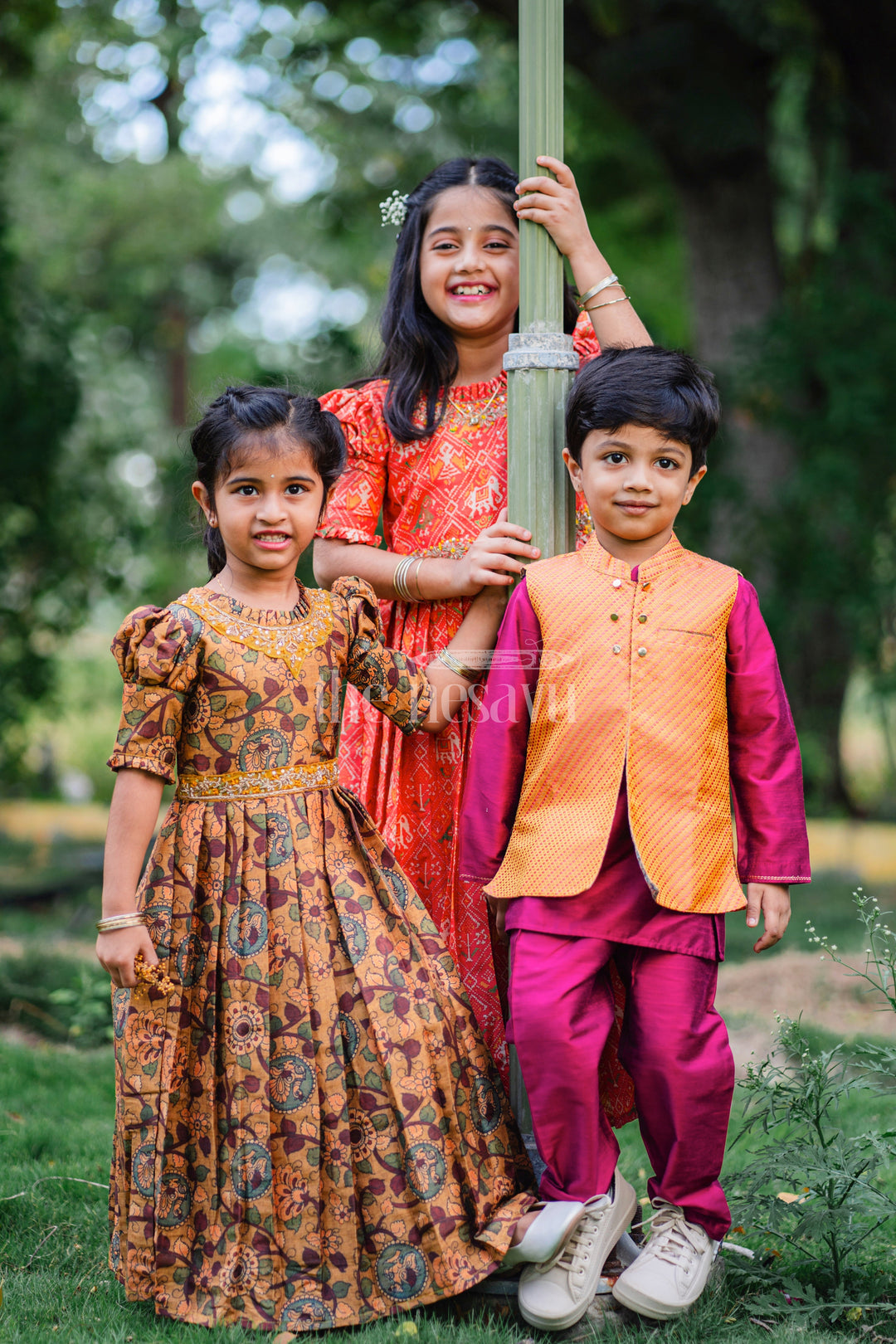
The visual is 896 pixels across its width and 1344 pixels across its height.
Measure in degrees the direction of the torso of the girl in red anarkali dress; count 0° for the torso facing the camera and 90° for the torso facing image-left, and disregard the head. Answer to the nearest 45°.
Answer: approximately 0°

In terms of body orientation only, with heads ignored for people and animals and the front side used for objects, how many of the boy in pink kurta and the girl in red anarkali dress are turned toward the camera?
2

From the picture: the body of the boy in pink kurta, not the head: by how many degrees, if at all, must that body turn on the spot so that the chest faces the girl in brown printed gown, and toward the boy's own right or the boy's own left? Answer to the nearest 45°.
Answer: approximately 90° to the boy's own right
